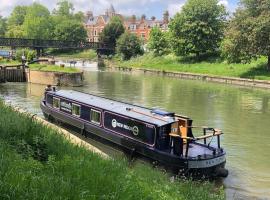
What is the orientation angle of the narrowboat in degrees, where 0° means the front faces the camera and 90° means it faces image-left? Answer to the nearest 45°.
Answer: approximately 135°
